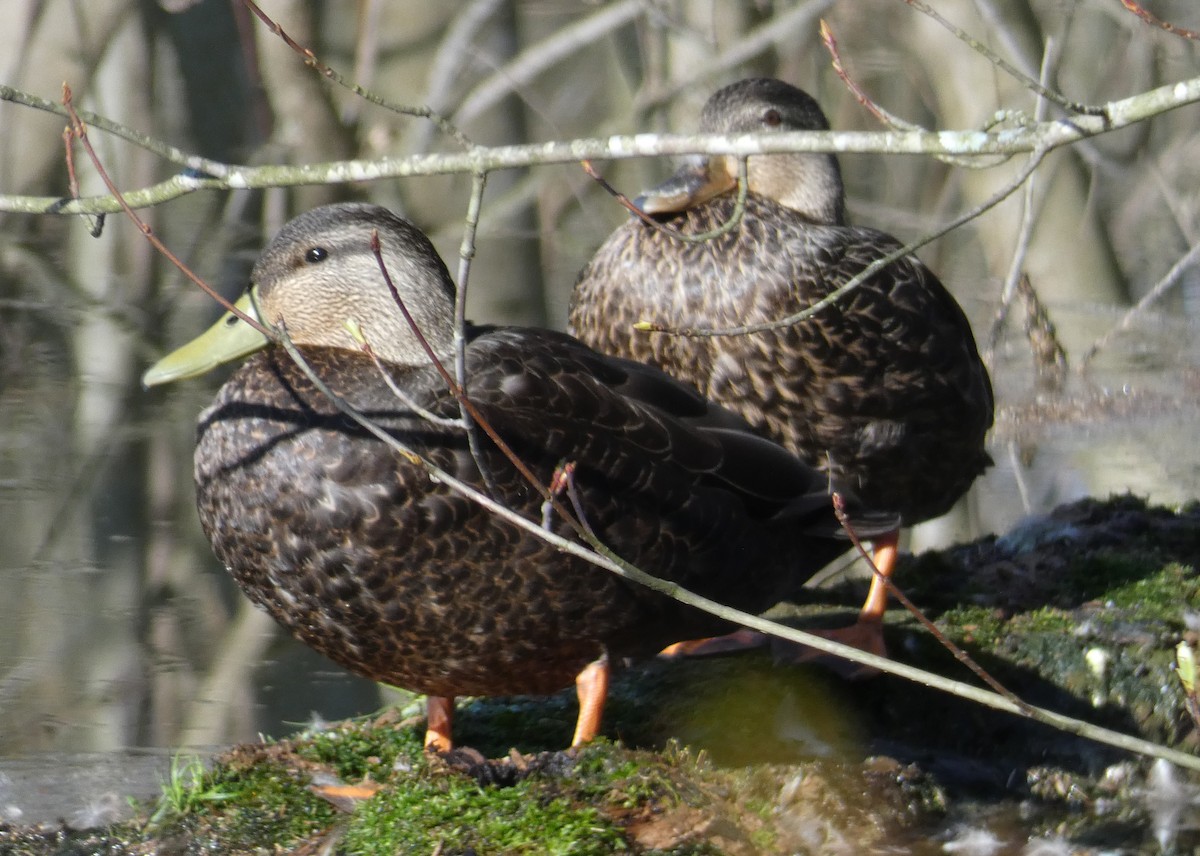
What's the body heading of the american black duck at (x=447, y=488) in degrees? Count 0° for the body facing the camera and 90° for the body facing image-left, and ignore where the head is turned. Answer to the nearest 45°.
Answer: approximately 90°

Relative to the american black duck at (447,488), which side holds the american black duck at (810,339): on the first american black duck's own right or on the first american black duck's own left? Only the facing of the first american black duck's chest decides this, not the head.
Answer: on the first american black duck's own right

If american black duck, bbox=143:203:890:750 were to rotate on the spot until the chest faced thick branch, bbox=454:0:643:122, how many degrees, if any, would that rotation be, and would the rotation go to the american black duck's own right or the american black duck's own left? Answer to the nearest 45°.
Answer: approximately 90° to the american black duck's own right
